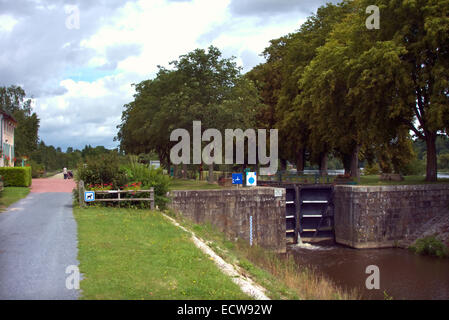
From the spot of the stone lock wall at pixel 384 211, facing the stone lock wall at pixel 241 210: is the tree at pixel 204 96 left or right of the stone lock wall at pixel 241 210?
right

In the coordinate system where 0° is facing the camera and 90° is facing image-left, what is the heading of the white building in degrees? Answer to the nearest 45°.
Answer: approximately 315°

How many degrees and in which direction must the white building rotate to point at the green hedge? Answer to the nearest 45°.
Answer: approximately 45° to its right

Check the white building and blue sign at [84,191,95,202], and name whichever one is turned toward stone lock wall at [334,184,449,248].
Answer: the white building

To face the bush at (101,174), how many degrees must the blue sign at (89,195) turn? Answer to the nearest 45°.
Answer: approximately 180°

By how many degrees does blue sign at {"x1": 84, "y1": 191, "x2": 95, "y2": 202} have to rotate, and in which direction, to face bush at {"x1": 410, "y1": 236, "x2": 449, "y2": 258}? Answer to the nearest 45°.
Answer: approximately 90° to its left

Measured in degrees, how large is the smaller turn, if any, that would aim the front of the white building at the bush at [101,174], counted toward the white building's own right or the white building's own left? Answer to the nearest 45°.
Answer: approximately 45° to the white building's own right

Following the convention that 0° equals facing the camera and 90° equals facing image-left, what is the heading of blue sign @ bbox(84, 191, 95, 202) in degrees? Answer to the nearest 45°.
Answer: approximately 0°
